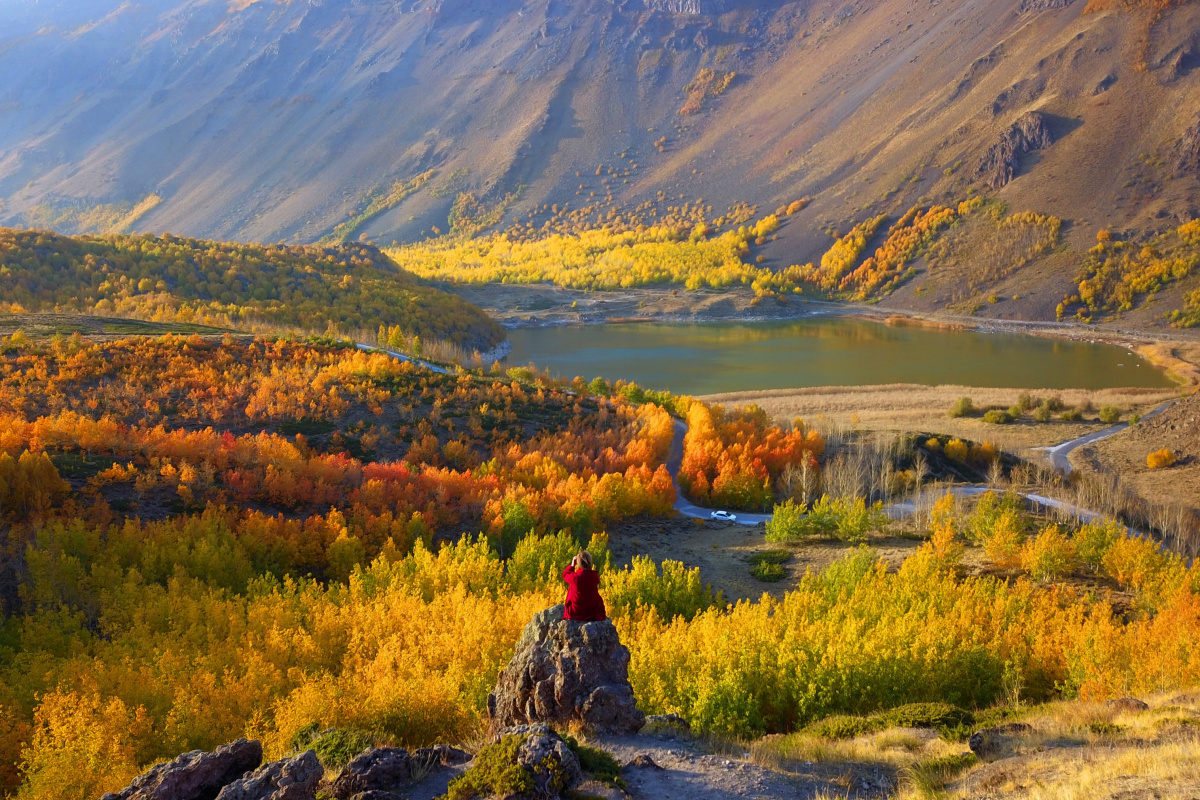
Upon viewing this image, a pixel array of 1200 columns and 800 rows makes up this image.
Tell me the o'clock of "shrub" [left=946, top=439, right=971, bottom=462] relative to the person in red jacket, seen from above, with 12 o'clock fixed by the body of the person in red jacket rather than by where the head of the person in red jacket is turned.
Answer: The shrub is roughly at 1 o'clock from the person in red jacket.

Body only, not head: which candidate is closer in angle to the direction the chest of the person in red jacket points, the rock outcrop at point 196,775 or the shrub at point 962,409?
the shrub

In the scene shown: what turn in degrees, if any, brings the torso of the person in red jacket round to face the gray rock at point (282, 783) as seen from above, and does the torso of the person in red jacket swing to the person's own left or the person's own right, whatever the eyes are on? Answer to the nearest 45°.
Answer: approximately 135° to the person's own left

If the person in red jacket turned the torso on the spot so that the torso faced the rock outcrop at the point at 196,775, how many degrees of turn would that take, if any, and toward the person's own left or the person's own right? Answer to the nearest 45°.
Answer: approximately 135° to the person's own left

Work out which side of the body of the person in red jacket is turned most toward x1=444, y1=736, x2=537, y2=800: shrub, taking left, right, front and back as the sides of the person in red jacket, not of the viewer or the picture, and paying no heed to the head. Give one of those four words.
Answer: back

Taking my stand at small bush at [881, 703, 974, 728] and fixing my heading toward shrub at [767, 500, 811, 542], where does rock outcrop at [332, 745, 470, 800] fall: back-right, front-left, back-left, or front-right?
back-left

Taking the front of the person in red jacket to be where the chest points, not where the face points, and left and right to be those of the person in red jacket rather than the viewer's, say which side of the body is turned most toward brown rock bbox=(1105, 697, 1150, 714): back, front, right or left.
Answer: right

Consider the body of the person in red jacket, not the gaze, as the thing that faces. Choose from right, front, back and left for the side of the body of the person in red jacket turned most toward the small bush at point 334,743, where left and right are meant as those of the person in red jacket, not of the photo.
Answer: left

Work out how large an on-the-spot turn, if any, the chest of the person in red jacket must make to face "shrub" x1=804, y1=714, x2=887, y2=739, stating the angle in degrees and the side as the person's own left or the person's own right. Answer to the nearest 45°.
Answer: approximately 90° to the person's own right

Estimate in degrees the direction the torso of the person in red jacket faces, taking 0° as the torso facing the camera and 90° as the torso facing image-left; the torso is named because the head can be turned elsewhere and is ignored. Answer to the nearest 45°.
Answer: approximately 180°

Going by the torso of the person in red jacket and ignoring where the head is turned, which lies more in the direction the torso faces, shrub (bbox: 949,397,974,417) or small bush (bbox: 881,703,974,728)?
the shrub
